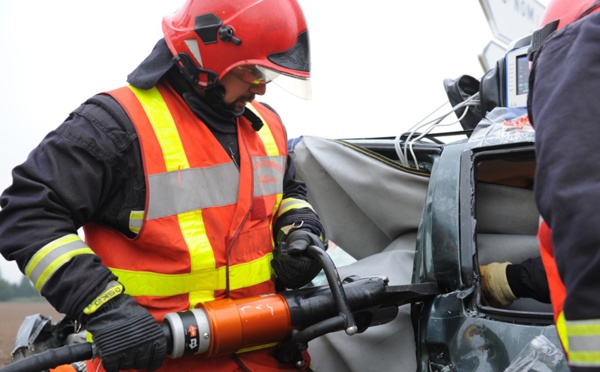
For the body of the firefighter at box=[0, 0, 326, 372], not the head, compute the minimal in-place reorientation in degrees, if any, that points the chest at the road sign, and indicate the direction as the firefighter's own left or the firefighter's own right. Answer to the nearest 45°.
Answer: approximately 90° to the firefighter's own left

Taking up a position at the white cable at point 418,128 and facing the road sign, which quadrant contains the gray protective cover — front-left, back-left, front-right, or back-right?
back-left

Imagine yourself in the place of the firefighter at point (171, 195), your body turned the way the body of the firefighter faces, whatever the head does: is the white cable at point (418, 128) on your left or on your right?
on your left

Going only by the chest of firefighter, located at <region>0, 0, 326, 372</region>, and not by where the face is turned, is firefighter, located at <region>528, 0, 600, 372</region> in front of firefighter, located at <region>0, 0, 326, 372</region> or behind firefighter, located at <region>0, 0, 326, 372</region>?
in front

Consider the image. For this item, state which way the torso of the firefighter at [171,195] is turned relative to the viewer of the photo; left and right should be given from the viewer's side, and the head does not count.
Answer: facing the viewer and to the right of the viewer

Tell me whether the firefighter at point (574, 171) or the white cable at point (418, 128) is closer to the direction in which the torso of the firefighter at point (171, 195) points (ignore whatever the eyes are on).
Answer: the firefighter
